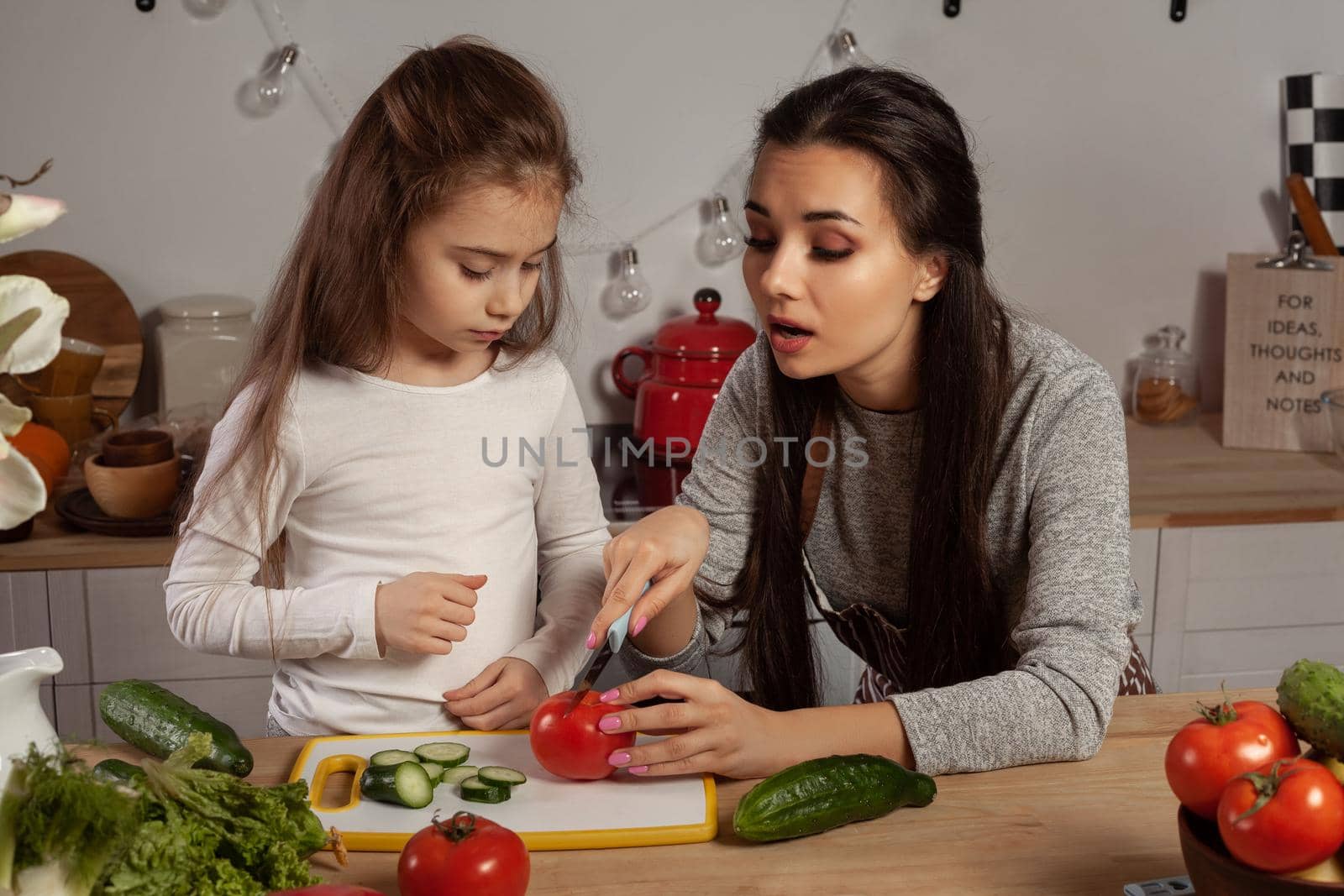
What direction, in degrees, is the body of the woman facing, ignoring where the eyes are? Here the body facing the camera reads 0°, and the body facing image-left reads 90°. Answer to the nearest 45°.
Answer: approximately 45°

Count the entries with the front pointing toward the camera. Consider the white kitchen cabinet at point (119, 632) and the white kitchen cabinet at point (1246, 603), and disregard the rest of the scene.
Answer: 2

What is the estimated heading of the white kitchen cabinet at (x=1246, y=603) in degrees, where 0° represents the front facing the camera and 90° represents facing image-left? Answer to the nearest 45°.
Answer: approximately 0°

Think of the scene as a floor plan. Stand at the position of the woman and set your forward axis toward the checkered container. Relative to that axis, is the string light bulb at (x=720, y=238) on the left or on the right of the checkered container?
left

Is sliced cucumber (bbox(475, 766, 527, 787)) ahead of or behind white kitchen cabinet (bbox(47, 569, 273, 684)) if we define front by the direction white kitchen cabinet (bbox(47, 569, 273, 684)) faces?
ahead

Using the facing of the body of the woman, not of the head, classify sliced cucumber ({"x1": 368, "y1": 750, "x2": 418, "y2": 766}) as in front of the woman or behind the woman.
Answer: in front

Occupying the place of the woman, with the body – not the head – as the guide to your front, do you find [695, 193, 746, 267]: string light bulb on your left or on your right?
on your right

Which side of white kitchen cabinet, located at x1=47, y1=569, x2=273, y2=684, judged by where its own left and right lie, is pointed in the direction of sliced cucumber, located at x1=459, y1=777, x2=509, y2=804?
front

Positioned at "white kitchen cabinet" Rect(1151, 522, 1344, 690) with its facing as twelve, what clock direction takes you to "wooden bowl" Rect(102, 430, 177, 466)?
The wooden bowl is roughly at 2 o'clock from the white kitchen cabinet.

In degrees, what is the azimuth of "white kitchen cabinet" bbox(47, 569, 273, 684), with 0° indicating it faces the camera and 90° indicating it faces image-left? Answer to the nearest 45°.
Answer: approximately 0°

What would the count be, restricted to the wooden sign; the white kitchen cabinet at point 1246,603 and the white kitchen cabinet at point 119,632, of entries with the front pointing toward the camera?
3

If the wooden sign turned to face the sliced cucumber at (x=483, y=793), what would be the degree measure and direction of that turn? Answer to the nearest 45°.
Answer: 0° — it already faces it

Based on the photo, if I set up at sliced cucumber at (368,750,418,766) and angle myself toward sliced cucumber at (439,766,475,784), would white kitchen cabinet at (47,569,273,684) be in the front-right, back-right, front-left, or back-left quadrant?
back-left
